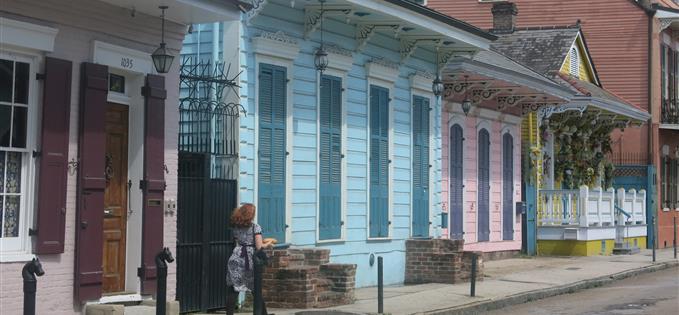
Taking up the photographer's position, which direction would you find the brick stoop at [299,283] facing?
facing the viewer and to the right of the viewer

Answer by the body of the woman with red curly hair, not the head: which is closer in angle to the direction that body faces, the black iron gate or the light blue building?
the light blue building

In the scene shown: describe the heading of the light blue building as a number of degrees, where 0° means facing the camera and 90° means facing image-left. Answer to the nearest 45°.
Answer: approximately 315°

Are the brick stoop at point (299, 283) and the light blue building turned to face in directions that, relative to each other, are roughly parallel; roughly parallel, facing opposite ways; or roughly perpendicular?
roughly parallel

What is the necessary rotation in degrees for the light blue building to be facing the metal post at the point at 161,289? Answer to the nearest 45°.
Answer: approximately 45° to its right

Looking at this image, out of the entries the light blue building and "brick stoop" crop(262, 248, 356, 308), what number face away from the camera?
0

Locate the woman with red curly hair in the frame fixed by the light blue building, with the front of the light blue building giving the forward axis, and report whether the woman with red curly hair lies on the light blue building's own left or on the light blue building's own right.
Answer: on the light blue building's own right

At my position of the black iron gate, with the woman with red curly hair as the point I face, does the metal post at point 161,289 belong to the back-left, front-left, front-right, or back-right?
front-right

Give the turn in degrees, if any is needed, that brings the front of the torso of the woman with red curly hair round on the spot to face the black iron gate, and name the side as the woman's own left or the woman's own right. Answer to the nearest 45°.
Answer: approximately 45° to the woman's own left
